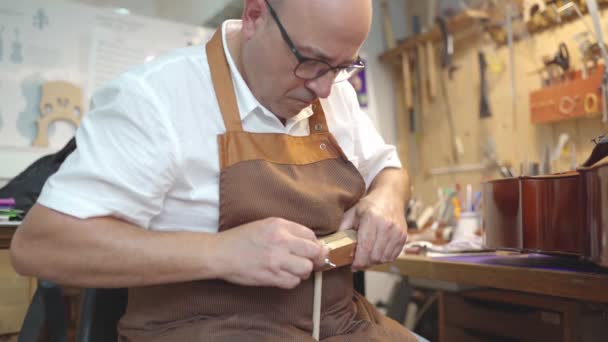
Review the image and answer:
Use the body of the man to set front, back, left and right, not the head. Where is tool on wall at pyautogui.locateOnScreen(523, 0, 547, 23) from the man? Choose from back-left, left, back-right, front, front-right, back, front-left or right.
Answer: left

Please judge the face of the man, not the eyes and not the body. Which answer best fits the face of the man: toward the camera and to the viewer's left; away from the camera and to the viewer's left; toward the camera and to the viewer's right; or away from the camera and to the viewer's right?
toward the camera and to the viewer's right

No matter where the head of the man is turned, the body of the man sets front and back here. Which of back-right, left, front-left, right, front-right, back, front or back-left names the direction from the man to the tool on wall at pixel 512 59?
left

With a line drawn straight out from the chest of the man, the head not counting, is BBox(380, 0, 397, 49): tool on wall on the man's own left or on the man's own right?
on the man's own left

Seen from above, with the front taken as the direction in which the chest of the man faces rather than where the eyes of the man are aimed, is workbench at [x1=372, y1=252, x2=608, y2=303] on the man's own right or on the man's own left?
on the man's own left

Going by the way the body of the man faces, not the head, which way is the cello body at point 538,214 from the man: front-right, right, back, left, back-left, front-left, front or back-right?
front-left

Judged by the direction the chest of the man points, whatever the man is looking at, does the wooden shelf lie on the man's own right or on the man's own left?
on the man's own left

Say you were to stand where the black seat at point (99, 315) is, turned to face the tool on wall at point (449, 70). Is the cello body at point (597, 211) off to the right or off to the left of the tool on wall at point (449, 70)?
right

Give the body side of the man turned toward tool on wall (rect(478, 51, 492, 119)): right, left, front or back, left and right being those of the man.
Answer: left

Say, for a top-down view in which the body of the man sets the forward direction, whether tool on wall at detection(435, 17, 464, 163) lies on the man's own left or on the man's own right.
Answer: on the man's own left

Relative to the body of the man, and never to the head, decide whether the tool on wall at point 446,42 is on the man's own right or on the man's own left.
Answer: on the man's own left

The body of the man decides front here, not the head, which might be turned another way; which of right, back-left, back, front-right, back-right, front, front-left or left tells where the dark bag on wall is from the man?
back

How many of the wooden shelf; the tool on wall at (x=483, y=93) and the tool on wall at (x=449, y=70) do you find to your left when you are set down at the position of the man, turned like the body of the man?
3

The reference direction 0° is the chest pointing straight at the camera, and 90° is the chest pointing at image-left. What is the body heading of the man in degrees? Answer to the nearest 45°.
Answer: approximately 315°

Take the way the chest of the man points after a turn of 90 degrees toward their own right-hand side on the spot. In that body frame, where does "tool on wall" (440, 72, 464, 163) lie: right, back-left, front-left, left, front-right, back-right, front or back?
back
